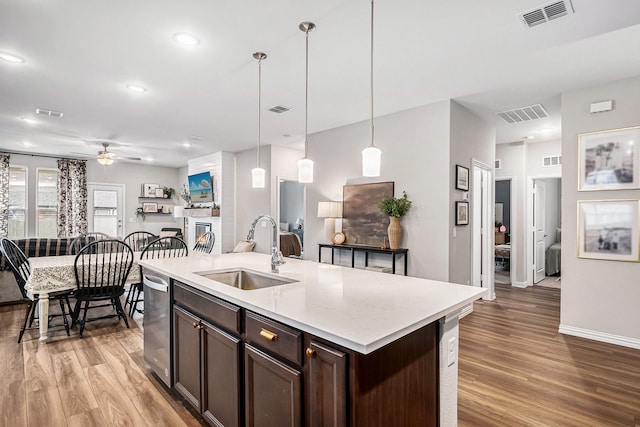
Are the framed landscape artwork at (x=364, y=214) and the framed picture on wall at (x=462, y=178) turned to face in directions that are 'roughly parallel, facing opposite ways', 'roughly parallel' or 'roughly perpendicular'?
roughly perpendicular

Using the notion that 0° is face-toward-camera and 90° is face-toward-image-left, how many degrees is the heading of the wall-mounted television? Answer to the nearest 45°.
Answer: approximately 45°

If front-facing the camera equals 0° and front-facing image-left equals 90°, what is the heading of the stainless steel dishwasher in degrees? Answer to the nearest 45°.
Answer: approximately 45°

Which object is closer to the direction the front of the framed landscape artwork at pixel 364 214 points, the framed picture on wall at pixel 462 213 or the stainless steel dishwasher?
the stainless steel dishwasher

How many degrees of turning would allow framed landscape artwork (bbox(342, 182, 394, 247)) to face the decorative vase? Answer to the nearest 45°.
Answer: approximately 90° to its left

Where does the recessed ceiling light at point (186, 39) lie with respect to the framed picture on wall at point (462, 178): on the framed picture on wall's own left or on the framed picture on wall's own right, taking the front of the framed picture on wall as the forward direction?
on the framed picture on wall's own right

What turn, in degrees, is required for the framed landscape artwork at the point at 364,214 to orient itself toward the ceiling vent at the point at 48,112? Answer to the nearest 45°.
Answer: approximately 45° to its right

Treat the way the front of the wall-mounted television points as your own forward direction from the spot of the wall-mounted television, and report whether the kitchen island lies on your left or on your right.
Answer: on your left
